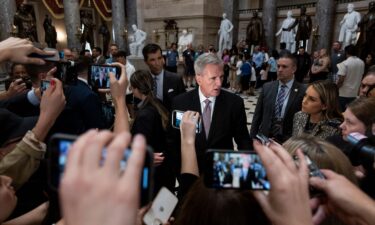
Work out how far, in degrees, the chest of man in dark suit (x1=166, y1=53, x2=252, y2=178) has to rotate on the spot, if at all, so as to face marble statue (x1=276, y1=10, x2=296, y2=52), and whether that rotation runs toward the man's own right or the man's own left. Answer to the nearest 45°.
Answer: approximately 180°

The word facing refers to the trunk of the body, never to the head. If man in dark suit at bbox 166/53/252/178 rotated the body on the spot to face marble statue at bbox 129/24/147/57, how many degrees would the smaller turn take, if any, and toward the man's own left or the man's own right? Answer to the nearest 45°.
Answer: approximately 180°

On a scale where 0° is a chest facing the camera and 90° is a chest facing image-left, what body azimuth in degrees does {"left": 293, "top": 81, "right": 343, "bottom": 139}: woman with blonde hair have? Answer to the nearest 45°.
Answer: approximately 45°

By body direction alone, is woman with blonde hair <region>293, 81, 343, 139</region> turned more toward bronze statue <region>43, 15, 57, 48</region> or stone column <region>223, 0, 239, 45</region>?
the bronze statue

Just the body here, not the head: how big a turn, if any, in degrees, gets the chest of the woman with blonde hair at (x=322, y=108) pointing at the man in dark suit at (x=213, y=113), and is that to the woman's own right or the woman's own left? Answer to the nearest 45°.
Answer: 0° — they already face them

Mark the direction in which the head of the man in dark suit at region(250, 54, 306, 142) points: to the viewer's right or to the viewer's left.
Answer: to the viewer's left

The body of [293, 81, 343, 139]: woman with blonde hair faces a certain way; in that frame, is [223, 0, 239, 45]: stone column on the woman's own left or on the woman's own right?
on the woman's own right
